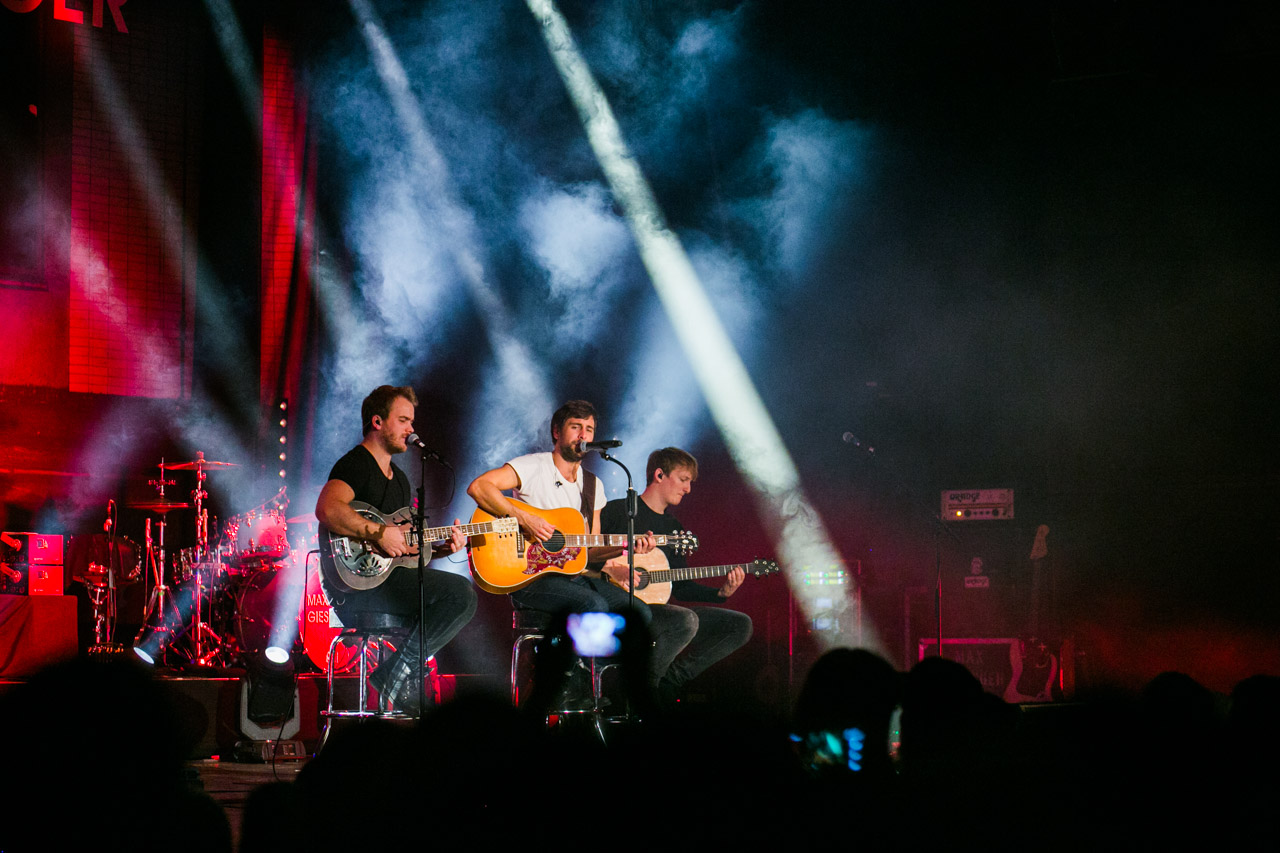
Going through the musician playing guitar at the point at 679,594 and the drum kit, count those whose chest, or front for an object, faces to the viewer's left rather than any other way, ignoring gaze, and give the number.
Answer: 0

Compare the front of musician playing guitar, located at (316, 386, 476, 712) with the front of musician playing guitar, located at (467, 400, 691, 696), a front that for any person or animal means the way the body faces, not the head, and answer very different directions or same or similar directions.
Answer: same or similar directions

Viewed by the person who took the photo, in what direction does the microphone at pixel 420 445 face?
facing to the left of the viewer

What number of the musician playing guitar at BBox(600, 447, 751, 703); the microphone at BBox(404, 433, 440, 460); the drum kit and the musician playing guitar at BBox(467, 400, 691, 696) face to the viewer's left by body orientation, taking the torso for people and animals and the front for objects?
1

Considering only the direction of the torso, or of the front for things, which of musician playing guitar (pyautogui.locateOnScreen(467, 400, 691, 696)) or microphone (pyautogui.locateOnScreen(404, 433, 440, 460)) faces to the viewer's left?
the microphone

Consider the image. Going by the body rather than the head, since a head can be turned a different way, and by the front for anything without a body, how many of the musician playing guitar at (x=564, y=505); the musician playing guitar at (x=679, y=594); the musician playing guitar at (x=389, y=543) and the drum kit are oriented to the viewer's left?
0

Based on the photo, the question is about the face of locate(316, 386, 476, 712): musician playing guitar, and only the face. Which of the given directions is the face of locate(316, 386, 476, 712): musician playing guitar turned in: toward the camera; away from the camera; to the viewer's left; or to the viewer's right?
to the viewer's right

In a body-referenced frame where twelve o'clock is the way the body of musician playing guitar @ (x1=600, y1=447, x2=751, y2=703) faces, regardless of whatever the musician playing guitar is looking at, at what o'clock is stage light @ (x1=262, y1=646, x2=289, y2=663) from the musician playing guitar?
The stage light is roughly at 4 o'clock from the musician playing guitar.

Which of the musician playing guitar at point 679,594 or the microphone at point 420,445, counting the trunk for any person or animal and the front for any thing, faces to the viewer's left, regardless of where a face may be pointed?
the microphone

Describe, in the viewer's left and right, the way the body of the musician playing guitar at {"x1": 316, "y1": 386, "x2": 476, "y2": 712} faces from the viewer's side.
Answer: facing the viewer and to the right of the viewer

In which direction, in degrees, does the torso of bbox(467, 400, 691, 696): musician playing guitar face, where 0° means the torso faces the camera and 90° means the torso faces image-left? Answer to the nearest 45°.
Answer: approximately 315°

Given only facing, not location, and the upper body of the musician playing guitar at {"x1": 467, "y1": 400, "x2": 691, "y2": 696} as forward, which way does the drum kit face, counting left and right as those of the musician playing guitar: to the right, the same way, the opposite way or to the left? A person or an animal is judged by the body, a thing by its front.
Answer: the same way

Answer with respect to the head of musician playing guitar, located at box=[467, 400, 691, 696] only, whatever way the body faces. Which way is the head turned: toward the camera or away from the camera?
toward the camera

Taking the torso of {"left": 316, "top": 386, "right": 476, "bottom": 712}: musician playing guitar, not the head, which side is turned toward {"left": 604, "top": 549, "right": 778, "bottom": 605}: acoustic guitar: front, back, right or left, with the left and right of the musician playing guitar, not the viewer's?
left

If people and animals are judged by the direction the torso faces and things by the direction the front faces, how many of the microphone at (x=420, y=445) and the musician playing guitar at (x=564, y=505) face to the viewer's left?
1

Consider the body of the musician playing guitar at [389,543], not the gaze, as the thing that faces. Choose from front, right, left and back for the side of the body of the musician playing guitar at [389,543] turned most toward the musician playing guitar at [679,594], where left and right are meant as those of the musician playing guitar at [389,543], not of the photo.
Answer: left

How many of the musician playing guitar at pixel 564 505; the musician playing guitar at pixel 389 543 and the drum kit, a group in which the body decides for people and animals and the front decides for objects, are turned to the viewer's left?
0
